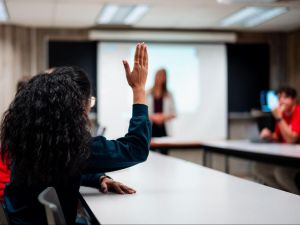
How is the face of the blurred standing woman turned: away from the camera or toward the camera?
toward the camera

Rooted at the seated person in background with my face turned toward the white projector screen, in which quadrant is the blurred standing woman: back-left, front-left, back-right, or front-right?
front-left

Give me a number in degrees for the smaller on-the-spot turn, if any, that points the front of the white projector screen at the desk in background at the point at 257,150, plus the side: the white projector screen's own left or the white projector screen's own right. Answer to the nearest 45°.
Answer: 0° — it already faces it

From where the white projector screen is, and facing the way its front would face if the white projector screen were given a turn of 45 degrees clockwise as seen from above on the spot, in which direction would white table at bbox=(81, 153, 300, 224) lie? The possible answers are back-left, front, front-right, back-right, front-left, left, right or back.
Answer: front-left

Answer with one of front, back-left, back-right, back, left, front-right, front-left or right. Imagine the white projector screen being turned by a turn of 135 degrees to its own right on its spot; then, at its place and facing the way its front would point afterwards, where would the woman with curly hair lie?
back-left

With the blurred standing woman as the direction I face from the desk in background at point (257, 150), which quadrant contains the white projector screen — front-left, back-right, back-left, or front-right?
front-right

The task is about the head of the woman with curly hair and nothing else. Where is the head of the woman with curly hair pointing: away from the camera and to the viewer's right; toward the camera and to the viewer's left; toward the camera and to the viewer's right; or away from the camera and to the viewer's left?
away from the camera and to the viewer's right

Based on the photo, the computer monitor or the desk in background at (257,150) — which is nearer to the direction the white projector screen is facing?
the desk in background

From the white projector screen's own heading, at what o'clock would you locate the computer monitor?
The computer monitor is roughly at 9 o'clock from the white projector screen.

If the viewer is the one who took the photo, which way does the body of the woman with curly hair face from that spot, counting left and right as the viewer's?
facing away from the viewer and to the right of the viewer

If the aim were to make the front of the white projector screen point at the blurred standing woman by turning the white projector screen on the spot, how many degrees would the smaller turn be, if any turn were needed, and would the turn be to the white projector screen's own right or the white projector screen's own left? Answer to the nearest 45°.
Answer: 0° — it already faces them

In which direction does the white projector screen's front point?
toward the camera

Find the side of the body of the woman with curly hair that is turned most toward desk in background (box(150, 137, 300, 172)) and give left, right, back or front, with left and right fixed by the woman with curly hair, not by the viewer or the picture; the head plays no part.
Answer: front

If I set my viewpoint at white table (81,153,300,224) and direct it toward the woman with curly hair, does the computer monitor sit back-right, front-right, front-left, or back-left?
back-right

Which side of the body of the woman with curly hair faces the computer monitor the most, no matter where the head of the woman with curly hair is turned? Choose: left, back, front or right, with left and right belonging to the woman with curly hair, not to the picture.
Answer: front
